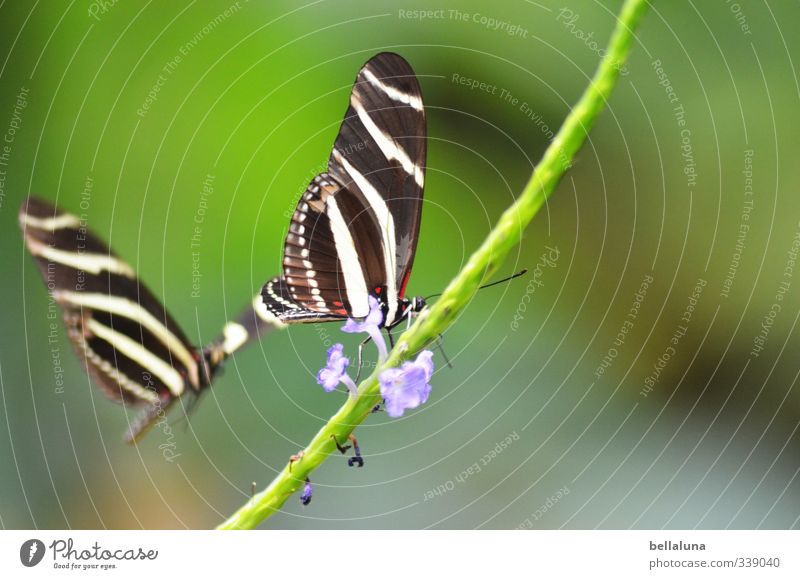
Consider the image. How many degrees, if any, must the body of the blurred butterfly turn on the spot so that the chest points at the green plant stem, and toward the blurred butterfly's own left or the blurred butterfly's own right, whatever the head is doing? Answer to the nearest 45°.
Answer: approximately 45° to the blurred butterfly's own right

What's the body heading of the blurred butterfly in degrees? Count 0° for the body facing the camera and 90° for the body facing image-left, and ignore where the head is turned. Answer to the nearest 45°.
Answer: approximately 270°

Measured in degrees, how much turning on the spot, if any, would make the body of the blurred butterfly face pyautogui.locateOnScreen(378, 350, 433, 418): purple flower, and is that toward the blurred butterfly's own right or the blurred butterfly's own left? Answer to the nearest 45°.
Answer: approximately 45° to the blurred butterfly's own right

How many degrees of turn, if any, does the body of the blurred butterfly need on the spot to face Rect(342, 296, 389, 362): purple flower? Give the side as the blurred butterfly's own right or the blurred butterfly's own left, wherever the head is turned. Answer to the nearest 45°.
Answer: approximately 45° to the blurred butterfly's own right
